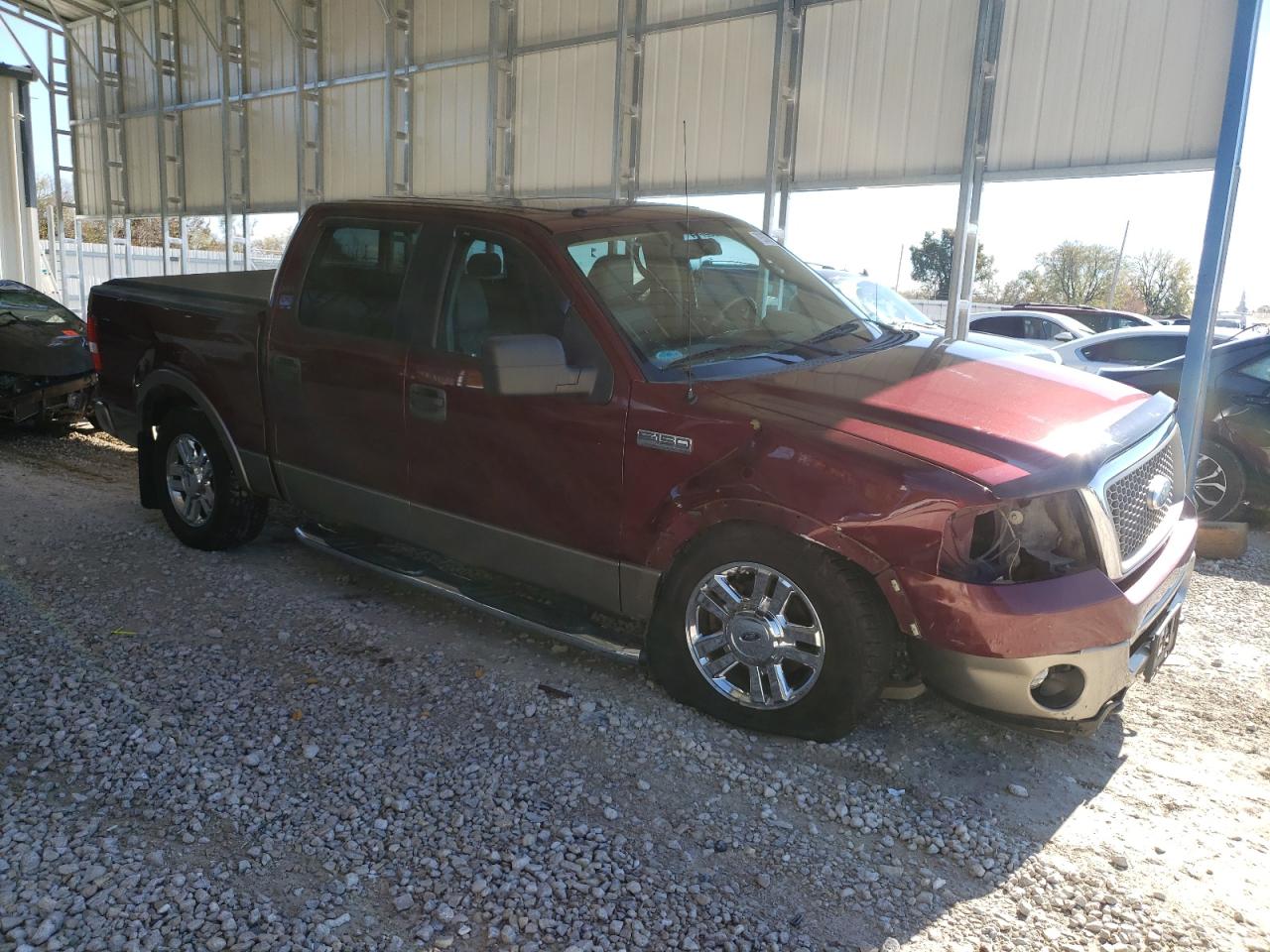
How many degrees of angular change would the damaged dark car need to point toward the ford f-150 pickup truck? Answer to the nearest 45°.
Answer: approximately 45° to its right

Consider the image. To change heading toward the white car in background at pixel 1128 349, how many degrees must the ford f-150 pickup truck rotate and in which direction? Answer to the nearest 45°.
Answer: approximately 90° to its left

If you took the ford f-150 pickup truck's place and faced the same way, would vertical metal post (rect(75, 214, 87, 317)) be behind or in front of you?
behind

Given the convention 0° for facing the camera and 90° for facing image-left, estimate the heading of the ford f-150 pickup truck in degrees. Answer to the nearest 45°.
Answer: approximately 315°

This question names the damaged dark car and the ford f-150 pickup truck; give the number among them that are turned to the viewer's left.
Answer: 0

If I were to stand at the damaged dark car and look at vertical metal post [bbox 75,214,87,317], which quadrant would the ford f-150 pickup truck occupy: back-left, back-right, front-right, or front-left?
back-right

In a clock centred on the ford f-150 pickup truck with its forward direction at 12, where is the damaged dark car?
The damaged dark car is roughly at 6 o'clock from the ford f-150 pickup truck.

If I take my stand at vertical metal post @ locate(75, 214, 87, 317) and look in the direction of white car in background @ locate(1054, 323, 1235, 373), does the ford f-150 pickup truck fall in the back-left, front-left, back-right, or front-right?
front-right
